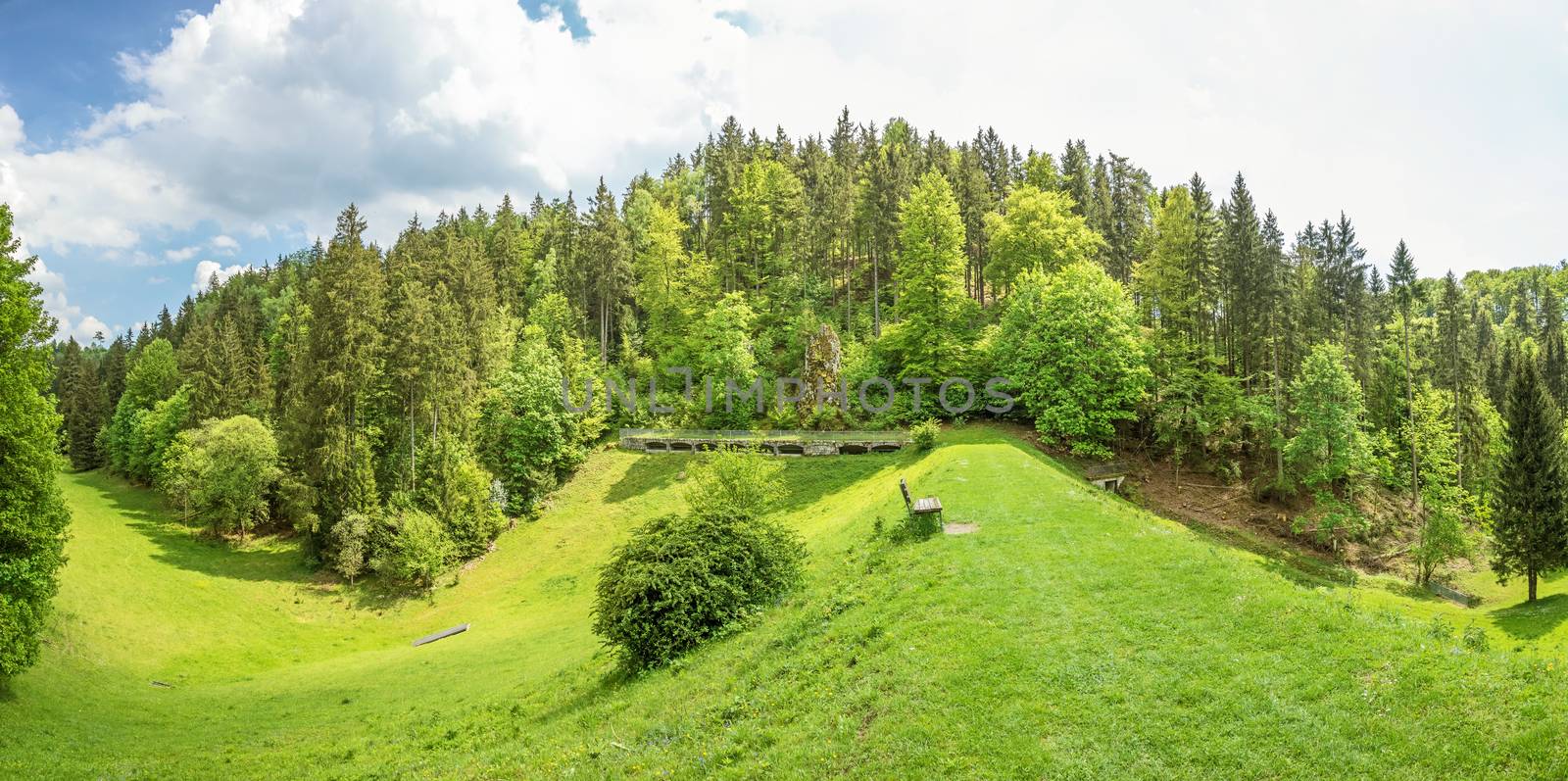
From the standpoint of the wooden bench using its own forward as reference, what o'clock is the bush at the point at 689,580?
The bush is roughly at 5 o'clock from the wooden bench.

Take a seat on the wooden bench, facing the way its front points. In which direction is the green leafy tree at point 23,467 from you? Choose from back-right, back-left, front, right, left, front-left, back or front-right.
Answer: back

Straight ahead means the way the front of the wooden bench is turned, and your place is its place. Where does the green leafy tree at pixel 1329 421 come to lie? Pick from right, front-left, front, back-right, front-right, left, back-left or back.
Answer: front-left

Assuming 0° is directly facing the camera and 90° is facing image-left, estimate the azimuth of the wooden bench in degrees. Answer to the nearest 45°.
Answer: approximately 270°

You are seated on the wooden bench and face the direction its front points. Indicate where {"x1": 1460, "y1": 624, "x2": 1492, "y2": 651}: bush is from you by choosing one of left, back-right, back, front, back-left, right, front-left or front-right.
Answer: front-right

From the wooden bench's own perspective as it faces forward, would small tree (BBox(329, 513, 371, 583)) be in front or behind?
behind

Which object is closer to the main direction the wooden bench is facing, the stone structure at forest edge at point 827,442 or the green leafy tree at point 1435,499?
the green leafy tree

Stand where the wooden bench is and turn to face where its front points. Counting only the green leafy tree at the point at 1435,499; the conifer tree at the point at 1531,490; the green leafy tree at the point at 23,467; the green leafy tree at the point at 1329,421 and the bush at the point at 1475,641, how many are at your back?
1

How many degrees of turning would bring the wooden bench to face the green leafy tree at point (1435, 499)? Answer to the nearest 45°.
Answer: approximately 45° to its left

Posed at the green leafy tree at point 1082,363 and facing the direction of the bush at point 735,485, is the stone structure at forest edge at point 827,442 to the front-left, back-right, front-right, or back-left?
front-right
